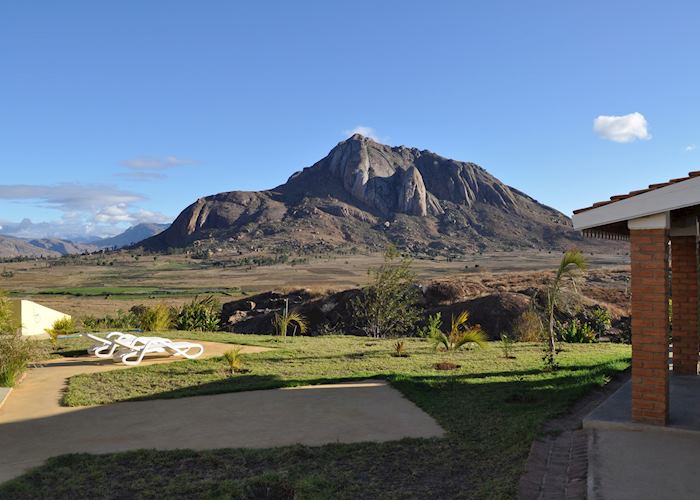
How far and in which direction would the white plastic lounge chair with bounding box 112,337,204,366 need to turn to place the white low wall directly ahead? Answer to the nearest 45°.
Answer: approximately 135° to its left

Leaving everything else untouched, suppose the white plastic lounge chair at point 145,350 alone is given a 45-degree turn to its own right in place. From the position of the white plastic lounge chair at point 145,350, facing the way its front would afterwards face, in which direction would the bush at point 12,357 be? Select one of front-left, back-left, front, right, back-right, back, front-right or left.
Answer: right

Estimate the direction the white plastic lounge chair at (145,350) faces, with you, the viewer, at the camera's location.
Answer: facing to the right of the viewer

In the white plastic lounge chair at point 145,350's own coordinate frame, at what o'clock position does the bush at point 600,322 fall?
The bush is roughly at 12 o'clock from the white plastic lounge chair.

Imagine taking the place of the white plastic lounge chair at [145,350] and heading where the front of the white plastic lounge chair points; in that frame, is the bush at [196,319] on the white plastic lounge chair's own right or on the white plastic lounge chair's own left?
on the white plastic lounge chair's own left

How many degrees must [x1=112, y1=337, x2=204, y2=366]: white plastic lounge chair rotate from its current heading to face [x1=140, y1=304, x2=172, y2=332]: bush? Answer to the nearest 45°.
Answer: approximately 90° to its left

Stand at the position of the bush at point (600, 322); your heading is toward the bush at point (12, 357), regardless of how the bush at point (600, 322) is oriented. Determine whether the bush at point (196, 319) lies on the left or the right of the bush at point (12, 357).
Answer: right

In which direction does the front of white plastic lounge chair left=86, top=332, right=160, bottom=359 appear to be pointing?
to the viewer's right

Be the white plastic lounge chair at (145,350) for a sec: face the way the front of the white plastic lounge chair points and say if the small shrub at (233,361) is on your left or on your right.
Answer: on your right
